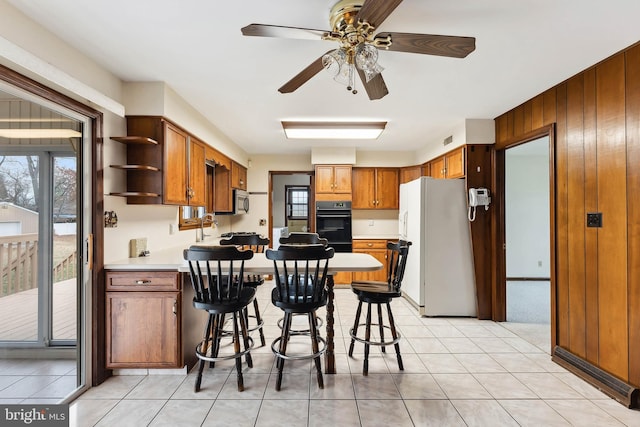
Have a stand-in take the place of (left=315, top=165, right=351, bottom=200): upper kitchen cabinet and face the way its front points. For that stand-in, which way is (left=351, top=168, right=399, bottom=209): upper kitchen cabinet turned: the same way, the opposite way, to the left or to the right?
the same way

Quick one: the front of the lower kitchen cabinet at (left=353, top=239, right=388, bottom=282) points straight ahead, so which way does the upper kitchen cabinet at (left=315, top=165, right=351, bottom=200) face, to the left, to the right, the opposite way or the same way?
the same way

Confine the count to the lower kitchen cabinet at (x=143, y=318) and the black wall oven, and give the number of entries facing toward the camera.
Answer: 2

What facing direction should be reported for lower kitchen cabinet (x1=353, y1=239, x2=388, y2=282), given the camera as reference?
facing the viewer

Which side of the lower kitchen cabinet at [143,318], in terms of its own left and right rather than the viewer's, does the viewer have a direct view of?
front

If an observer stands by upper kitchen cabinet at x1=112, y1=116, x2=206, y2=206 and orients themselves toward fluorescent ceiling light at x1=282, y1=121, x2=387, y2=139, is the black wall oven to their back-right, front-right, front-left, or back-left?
front-left

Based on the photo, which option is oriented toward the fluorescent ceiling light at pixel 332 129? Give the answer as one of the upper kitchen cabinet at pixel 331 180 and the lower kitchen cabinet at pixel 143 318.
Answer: the upper kitchen cabinet

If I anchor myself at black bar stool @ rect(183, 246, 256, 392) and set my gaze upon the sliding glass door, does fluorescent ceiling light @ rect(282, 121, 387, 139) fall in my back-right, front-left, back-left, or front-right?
back-right

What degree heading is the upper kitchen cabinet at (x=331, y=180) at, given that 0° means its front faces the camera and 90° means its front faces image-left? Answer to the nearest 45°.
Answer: approximately 0°

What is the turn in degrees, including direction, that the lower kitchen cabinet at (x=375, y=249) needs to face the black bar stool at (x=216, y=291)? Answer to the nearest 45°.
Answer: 0° — it already faces it

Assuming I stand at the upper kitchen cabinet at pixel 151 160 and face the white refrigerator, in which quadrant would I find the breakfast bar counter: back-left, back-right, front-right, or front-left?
front-right

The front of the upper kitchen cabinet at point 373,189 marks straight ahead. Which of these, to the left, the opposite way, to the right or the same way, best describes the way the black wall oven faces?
the same way

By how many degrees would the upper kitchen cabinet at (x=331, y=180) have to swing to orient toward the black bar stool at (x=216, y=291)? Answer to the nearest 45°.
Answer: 0° — it already faces it
